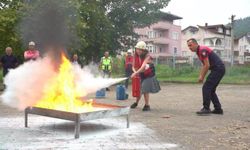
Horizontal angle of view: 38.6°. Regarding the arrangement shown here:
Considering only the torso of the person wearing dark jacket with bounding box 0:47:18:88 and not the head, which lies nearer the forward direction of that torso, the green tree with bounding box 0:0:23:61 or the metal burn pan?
the metal burn pan

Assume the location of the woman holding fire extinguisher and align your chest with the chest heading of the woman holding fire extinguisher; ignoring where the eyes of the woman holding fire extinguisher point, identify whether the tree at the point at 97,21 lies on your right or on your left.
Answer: on your right

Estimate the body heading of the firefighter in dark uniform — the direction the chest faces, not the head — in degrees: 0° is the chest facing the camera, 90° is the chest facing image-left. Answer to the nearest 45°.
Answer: approximately 90°

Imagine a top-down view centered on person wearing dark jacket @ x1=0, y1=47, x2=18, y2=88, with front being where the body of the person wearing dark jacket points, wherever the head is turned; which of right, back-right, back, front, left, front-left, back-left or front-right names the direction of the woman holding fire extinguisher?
front-left

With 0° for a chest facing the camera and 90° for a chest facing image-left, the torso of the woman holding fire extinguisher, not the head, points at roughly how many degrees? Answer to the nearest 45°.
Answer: approximately 45°

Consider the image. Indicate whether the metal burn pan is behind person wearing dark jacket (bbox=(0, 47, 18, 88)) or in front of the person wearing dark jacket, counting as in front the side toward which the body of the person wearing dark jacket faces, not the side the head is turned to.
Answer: in front

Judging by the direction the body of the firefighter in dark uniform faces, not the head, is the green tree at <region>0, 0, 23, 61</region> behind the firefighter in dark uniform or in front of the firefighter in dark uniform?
in front

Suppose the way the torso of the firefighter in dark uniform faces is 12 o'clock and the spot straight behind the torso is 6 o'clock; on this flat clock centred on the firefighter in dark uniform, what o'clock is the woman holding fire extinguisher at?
The woman holding fire extinguisher is roughly at 12 o'clock from the firefighter in dark uniform.

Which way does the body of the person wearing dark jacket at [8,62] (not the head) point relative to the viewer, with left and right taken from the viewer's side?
facing the viewer

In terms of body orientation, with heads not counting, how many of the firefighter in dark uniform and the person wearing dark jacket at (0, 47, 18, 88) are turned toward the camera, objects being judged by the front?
1

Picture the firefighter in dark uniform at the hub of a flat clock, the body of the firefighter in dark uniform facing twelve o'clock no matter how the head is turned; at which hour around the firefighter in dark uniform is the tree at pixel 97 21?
The tree is roughly at 2 o'clock from the firefighter in dark uniform.

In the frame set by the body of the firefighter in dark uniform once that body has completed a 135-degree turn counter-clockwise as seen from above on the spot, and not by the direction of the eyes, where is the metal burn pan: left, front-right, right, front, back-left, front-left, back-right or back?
right
